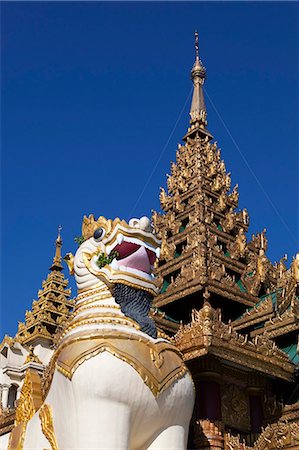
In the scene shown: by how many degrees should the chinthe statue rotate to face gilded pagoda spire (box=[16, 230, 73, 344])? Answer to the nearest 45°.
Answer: approximately 135° to its left

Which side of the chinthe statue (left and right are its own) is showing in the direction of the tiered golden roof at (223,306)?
left

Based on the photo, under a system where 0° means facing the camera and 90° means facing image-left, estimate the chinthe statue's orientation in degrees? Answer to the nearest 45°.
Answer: approximately 315°

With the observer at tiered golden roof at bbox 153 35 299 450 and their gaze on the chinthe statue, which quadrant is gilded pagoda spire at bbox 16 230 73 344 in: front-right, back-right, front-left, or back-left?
back-right

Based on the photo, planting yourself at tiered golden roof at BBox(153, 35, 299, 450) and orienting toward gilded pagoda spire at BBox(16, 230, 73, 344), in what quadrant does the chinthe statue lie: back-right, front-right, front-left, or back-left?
back-left
